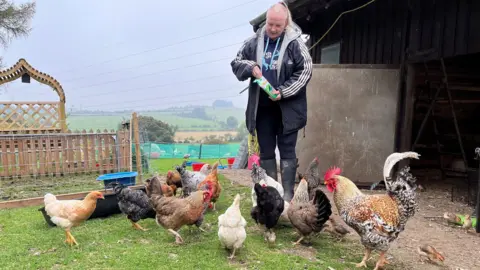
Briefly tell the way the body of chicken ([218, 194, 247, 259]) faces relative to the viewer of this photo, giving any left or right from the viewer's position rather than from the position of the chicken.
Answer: facing away from the viewer

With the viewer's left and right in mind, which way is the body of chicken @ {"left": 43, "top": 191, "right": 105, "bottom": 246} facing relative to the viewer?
facing to the right of the viewer

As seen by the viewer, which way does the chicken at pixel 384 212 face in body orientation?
to the viewer's left

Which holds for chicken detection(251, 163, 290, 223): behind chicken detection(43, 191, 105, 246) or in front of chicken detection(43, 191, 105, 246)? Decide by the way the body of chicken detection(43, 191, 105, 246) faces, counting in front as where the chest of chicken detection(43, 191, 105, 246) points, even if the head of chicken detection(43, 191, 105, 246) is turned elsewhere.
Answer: in front

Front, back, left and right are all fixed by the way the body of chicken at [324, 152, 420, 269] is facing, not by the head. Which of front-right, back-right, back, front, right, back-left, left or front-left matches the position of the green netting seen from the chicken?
front-right

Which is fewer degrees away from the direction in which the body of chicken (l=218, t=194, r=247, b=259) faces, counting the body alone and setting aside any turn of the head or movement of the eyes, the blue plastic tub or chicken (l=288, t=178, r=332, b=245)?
the blue plastic tub

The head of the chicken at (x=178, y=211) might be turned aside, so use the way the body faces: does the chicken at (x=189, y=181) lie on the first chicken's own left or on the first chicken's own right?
on the first chicken's own left

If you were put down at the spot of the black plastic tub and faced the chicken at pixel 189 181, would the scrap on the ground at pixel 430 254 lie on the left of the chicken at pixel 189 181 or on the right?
right

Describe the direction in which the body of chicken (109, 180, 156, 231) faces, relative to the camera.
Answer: to the viewer's right

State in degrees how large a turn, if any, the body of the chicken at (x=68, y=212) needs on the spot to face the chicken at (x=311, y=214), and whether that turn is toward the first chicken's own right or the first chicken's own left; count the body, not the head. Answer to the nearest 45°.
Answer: approximately 45° to the first chicken's own right
